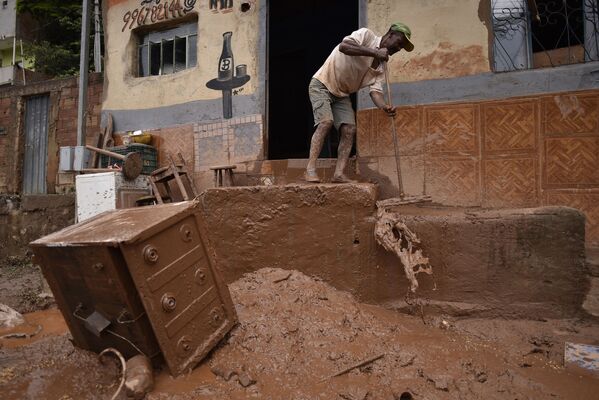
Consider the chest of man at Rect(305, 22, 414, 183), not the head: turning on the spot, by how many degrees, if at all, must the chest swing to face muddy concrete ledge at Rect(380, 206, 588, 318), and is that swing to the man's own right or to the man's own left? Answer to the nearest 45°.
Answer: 0° — they already face it

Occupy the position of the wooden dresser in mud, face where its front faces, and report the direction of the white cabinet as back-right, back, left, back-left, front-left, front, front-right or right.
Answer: back-left

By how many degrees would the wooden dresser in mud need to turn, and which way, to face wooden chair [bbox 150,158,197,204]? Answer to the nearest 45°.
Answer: approximately 135° to its left

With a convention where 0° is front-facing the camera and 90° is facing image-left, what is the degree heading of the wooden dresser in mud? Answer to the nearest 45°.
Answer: approximately 315°

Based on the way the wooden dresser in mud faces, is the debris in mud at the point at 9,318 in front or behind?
behind

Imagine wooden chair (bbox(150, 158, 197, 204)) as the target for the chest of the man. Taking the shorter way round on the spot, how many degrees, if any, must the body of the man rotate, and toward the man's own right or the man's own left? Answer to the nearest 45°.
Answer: approximately 180°

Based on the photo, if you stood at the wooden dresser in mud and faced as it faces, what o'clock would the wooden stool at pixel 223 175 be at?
The wooden stool is roughly at 8 o'clock from the wooden dresser in mud.

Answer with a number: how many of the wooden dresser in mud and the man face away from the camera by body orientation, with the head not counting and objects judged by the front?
0

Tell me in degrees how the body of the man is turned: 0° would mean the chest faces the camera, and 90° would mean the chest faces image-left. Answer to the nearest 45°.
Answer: approximately 315°
